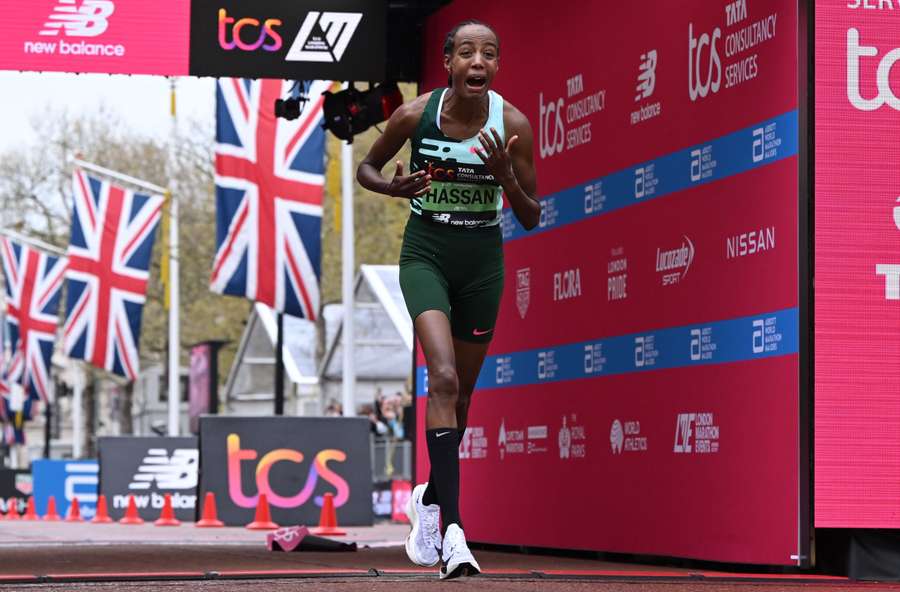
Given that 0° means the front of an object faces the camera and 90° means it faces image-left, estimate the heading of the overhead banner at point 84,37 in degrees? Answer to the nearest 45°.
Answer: approximately 0°

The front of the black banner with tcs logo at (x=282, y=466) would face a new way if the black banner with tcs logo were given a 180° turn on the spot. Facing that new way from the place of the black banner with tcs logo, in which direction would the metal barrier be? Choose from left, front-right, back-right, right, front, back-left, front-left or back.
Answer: front

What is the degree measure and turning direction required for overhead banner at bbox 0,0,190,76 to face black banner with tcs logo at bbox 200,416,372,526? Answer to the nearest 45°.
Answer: approximately 180°

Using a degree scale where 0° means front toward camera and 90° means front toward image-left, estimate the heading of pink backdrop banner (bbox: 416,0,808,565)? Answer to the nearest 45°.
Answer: approximately 45°

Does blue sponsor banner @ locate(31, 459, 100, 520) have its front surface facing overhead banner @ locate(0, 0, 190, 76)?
yes

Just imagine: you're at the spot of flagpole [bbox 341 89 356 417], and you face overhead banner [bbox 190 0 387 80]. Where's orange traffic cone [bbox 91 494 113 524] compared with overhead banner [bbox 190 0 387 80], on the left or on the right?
right
